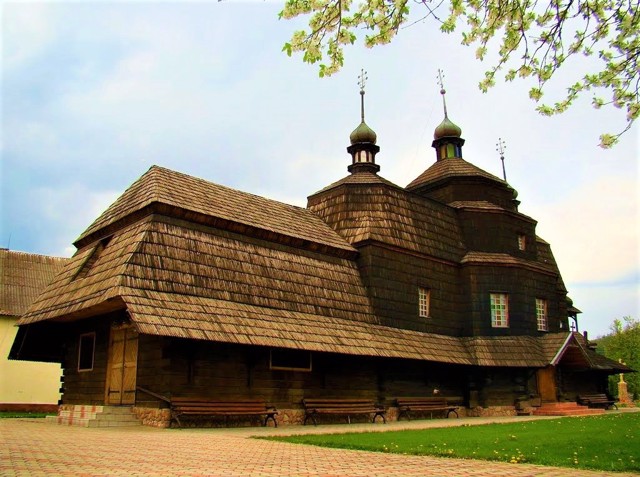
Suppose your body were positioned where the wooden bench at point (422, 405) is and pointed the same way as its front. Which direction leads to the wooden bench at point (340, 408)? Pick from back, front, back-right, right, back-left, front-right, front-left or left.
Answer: right

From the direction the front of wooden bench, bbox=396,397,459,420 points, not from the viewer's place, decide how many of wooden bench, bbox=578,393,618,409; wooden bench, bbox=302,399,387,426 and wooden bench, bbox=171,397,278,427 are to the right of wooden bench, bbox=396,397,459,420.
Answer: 2

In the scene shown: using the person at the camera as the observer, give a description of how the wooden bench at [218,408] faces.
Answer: facing the viewer and to the right of the viewer

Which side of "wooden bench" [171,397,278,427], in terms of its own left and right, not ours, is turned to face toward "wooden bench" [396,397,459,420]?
left

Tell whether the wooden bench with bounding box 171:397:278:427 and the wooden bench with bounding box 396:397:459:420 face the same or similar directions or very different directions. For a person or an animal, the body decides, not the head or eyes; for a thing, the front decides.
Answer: same or similar directions

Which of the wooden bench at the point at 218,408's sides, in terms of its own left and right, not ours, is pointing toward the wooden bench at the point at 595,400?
left

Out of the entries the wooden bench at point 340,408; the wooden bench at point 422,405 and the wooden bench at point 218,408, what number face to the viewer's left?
0

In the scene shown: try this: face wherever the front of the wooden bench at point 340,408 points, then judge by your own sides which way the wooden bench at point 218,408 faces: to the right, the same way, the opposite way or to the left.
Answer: the same way

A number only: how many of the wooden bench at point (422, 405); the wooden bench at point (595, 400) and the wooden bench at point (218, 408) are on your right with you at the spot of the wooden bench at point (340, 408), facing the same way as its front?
1
